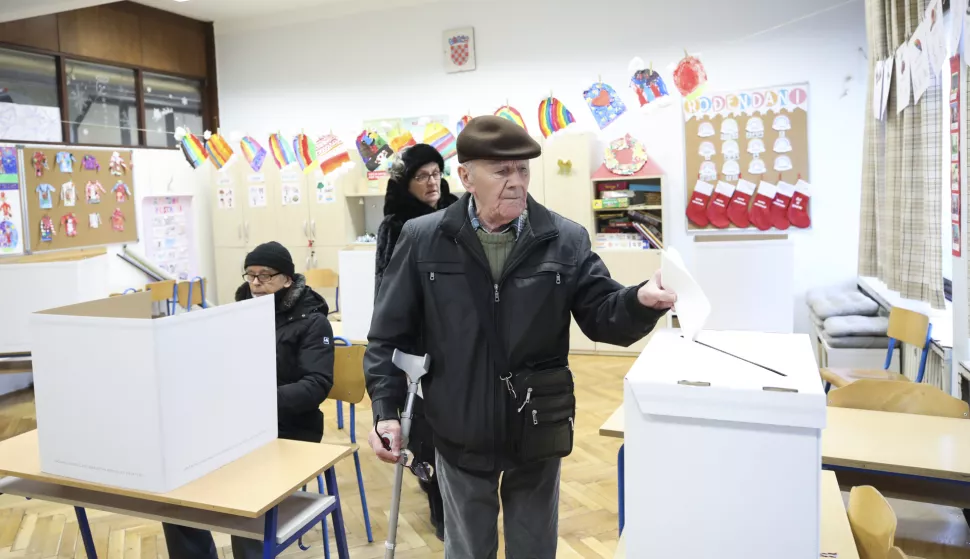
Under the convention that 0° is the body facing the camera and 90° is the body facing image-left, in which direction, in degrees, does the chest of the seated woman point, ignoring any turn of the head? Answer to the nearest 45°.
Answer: approximately 45°

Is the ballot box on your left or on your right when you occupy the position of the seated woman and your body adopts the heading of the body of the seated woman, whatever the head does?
on your left

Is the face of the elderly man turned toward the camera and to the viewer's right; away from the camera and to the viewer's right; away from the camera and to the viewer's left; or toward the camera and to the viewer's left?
toward the camera and to the viewer's right

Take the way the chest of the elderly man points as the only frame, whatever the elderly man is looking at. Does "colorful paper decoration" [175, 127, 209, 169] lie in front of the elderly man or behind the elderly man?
behind

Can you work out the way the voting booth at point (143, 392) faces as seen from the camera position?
facing away from the viewer and to the right of the viewer

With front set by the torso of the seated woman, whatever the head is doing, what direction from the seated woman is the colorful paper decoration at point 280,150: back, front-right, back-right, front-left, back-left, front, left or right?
back-right

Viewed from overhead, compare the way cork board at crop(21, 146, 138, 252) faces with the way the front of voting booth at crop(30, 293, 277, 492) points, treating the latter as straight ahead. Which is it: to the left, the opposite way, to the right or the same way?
to the right

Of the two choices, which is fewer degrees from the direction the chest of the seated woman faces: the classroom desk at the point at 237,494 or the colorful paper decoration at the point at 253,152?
the classroom desk

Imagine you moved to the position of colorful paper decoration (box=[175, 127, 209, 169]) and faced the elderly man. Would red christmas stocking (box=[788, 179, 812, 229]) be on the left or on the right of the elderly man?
left

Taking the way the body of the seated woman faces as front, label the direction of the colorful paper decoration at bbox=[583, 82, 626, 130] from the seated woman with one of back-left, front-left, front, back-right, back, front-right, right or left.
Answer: back
